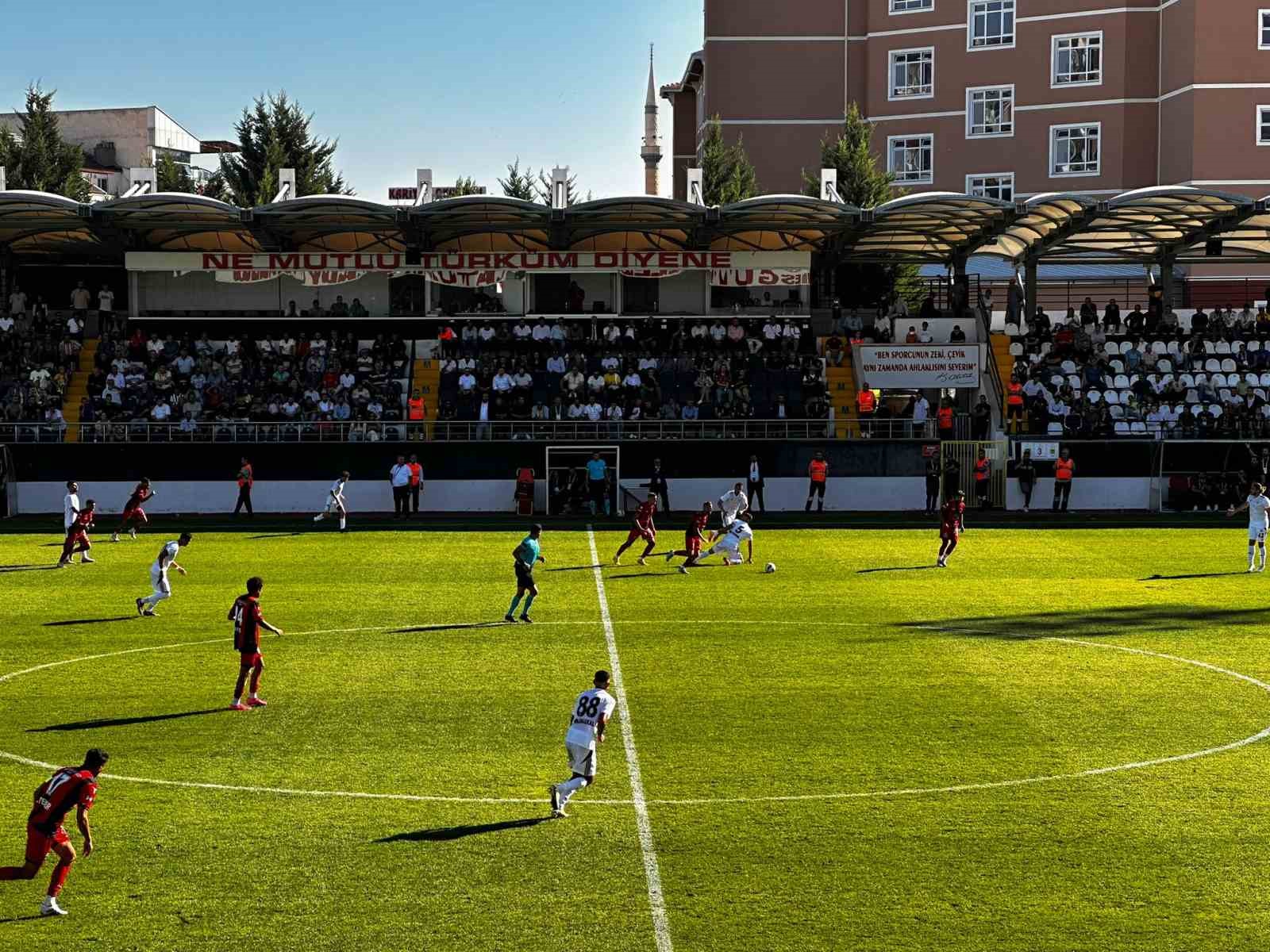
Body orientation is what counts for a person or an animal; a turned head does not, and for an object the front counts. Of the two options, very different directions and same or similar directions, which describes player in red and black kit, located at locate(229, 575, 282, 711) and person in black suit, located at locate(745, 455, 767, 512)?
very different directions

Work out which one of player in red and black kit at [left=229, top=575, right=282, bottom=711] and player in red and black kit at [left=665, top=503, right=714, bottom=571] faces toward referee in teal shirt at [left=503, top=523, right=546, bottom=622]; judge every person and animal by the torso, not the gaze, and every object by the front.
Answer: player in red and black kit at [left=229, top=575, right=282, bottom=711]

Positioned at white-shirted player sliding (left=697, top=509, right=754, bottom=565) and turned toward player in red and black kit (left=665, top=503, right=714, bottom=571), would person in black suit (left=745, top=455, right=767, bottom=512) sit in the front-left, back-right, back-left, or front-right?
back-right

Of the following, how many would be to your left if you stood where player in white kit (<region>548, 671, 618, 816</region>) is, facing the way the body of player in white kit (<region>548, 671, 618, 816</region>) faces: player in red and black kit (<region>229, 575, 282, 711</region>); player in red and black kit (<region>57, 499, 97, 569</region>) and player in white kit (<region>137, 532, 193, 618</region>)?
3

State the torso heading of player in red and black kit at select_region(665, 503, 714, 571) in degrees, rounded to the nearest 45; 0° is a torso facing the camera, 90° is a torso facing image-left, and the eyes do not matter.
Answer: approximately 270°

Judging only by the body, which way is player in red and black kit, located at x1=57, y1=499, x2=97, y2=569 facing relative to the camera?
to the viewer's right

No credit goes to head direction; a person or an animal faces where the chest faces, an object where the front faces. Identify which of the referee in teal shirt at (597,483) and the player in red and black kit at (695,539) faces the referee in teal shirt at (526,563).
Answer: the referee in teal shirt at (597,483)

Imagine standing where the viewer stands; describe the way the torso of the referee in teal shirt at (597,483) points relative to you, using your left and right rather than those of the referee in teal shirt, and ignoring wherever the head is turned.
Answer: facing the viewer

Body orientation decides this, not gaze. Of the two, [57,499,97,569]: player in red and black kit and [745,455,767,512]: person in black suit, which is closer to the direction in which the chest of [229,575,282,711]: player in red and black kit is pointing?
the person in black suit

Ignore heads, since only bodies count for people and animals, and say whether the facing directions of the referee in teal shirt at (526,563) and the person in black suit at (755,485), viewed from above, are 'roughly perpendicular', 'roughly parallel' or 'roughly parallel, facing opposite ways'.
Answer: roughly perpendicular

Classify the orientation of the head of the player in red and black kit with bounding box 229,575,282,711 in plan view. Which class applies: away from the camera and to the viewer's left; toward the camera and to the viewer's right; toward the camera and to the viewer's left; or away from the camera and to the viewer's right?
away from the camera and to the viewer's right

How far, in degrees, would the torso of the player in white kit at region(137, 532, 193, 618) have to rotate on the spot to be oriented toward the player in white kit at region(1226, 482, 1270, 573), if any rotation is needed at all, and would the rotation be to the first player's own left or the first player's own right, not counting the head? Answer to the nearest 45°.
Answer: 0° — they already face them

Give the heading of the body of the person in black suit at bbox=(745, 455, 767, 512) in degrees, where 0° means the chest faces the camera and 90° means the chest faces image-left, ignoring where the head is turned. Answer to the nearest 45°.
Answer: approximately 0°

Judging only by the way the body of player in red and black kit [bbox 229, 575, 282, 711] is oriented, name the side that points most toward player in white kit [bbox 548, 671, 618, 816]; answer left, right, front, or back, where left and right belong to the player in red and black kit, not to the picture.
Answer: right

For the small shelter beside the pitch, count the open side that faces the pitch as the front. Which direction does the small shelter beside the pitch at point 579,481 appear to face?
toward the camera
